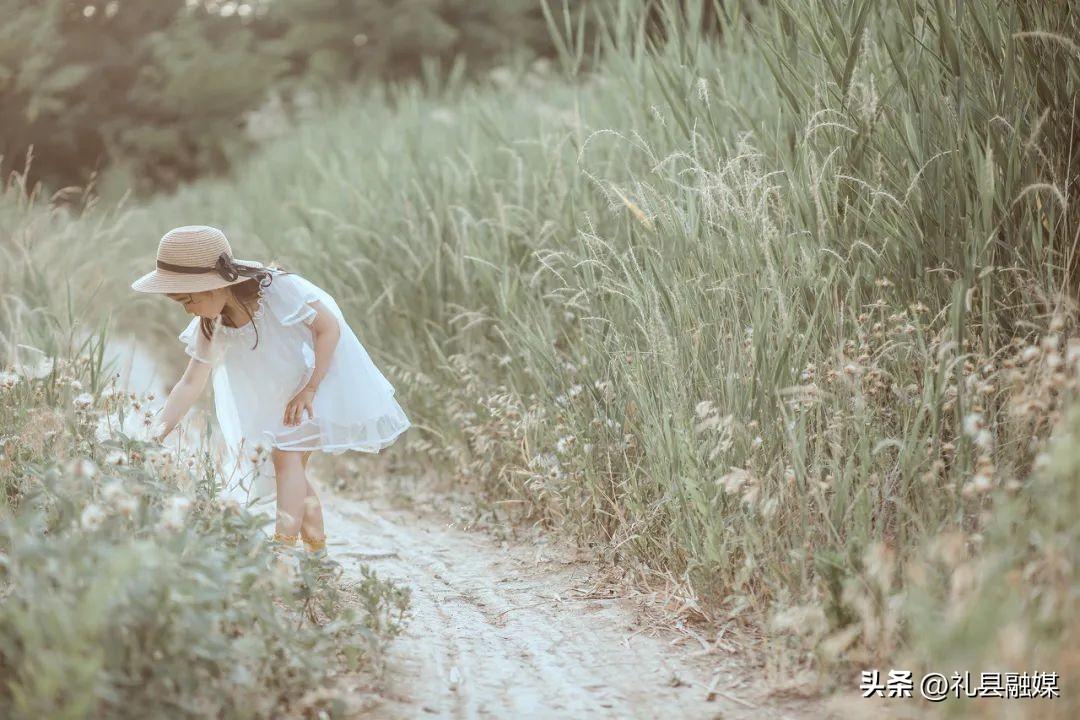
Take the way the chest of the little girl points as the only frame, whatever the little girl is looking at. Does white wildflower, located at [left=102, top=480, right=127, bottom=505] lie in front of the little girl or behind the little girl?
in front

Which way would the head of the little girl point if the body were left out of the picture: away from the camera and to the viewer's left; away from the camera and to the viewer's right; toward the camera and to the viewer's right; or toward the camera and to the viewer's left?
toward the camera and to the viewer's left

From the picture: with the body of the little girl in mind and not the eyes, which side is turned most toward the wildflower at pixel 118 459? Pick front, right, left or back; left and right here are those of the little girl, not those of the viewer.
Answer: front

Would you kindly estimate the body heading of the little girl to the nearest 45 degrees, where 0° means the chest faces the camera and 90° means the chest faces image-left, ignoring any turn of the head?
approximately 45°

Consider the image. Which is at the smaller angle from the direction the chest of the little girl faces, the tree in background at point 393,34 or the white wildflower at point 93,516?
the white wildflower

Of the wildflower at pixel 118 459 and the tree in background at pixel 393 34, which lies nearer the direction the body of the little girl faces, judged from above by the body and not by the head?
the wildflower

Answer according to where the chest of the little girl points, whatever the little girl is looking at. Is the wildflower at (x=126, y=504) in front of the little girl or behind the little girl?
in front

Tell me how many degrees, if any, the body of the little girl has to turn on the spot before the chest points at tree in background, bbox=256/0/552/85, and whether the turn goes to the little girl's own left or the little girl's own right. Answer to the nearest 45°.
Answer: approximately 135° to the little girl's own right
